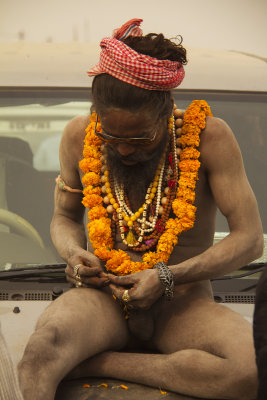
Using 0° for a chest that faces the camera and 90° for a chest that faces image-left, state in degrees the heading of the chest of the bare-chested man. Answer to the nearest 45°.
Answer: approximately 0°
